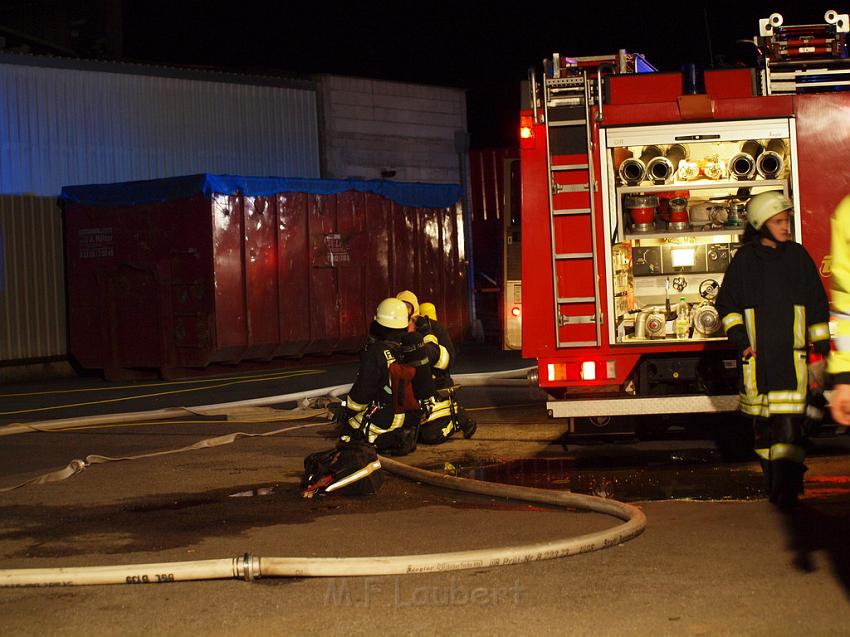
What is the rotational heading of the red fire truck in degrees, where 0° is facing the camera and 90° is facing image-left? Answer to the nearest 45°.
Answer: approximately 180°

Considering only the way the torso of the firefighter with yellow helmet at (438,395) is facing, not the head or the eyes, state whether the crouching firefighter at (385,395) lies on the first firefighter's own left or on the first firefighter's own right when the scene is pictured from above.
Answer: on the first firefighter's own left

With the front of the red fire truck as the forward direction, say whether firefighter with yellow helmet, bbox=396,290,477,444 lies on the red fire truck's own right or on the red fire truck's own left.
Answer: on the red fire truck's own left

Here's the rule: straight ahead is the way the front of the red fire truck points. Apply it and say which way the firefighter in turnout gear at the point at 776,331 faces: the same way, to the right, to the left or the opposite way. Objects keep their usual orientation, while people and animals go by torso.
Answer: the opposite way

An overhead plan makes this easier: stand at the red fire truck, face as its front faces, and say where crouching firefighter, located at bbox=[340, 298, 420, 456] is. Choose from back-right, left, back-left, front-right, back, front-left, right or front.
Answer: left

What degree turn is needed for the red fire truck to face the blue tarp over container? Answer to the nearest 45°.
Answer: approximately 45° to its left

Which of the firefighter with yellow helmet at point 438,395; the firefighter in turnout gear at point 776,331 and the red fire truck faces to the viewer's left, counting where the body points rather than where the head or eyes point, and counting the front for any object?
the firefighter with yellow helmet
